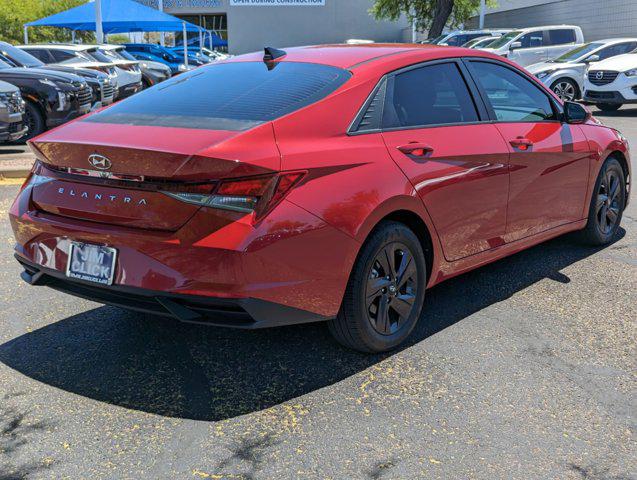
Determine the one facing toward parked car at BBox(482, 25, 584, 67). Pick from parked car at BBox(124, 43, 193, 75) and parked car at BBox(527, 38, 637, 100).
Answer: parked car at BBox(124, 43, 193, 75)

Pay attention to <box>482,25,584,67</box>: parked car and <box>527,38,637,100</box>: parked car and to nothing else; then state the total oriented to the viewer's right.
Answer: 0

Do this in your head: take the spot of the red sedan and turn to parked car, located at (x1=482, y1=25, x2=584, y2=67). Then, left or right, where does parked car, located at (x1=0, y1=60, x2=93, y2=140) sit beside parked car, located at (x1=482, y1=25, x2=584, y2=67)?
left

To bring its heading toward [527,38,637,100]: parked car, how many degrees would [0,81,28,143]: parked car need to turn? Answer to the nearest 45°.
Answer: approximately 45° to its left

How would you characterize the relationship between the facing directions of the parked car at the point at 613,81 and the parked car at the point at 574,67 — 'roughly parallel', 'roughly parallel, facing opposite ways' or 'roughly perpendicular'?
roughly parallel

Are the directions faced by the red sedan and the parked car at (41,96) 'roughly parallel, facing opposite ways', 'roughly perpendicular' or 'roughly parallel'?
roughly perpendicular

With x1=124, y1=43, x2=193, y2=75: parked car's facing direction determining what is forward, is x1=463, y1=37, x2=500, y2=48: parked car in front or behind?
in front

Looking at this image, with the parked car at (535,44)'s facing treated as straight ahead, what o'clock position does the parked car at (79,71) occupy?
the parked car at (79,71) is roughly at 12 o'clock from the parked car at (535,44).

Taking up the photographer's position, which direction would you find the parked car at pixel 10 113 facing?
facing the viewer and to the right of the viewer

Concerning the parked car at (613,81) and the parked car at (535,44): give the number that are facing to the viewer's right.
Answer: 0

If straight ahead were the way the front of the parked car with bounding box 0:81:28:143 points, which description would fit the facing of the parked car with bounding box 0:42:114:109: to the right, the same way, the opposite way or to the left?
the same way

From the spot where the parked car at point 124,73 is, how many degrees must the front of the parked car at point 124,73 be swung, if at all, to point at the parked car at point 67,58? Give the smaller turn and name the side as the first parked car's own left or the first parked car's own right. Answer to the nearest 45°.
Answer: approximately 90° to the first parked car's own right

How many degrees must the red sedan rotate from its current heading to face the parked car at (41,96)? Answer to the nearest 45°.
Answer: approximately 90° to its left

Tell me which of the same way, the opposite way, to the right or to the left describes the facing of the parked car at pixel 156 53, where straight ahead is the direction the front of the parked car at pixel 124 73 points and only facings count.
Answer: the same way

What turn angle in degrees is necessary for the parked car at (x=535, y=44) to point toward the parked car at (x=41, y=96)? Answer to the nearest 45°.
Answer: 0° — it already faces it
